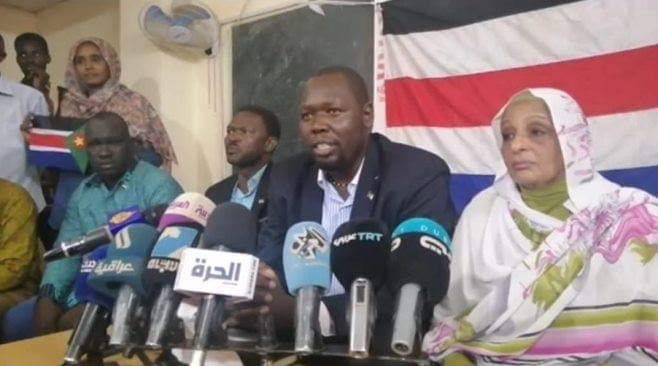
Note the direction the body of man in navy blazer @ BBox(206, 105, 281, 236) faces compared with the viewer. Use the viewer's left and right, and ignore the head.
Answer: facing the viewer and to the left of the viewer

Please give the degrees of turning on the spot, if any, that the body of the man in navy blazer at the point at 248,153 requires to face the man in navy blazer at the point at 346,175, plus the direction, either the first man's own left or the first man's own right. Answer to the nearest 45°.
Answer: approximately 45° to the first man's own left

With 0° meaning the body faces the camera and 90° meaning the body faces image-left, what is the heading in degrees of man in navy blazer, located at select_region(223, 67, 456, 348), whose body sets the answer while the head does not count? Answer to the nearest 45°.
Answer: approximately 45°

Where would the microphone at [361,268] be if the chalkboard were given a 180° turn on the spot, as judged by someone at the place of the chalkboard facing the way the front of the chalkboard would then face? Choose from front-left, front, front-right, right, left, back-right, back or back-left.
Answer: back

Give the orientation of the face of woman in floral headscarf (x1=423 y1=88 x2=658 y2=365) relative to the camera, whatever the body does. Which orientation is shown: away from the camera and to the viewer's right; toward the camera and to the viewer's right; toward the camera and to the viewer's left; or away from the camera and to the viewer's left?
toward the camera and to the viewer's left

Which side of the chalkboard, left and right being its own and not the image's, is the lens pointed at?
front

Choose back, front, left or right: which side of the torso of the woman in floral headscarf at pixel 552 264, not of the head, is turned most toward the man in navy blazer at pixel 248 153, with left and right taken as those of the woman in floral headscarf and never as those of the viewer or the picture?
right

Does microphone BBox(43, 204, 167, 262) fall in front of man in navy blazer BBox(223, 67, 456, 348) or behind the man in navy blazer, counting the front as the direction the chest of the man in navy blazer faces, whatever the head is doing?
in front
